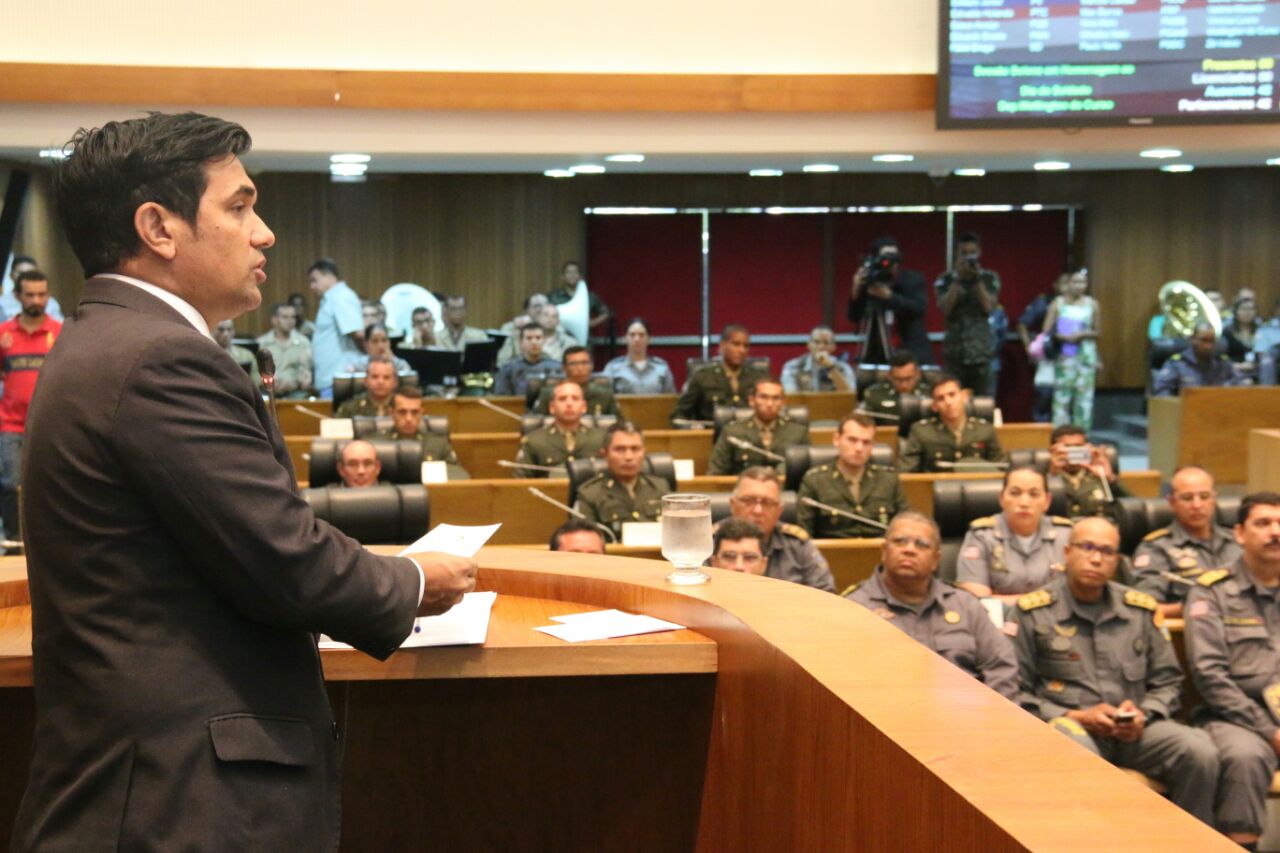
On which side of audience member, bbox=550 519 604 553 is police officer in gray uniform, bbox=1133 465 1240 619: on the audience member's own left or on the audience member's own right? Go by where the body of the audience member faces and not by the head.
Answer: on the audience member's own left

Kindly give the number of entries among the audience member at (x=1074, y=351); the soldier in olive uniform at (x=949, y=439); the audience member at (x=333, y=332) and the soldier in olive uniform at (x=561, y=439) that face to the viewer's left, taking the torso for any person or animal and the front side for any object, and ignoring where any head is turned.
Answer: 1

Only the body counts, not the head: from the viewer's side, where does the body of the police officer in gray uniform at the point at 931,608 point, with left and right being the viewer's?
facing the viewer

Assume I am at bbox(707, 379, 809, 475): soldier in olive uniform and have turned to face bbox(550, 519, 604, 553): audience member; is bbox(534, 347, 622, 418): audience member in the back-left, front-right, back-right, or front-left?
back-right

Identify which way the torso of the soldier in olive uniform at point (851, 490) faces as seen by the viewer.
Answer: toward the camera

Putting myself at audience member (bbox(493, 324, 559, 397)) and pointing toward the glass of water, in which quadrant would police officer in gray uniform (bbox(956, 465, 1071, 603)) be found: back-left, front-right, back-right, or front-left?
front-left

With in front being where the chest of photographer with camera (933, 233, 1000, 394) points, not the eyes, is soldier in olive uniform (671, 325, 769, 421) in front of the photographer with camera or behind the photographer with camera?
in front

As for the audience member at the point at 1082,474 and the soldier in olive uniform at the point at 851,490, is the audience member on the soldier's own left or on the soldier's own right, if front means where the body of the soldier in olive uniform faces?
on the soldier's own left

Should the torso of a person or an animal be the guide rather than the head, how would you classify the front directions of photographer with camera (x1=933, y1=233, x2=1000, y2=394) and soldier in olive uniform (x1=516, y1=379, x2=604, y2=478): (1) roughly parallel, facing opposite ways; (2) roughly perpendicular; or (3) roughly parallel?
roughly parallel

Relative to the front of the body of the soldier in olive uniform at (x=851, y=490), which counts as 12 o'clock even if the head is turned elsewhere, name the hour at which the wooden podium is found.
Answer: The wooden podium is roughly at 12 o'clock from the soldier in olive uniform.

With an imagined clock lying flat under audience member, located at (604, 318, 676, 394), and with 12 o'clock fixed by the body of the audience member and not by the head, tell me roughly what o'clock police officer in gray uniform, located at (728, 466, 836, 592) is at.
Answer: The police officer in gray uniform is roughly at 12 o'clock from the audience member.

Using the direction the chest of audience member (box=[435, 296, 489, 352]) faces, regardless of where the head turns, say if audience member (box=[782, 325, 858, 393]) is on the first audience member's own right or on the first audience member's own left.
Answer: on the first audience member's own left

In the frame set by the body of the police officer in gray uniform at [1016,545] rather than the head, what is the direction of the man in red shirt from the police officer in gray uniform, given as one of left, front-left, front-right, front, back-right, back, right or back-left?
right

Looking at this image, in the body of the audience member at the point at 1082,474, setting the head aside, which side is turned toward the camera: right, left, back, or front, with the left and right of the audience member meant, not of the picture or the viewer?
front

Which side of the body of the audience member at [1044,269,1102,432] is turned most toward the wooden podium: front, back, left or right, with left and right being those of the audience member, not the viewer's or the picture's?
front

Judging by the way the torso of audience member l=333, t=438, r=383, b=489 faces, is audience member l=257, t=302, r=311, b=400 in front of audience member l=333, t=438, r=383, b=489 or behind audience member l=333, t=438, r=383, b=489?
behind

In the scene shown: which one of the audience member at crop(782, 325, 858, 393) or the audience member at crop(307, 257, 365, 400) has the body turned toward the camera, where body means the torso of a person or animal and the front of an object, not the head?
the audience member at crop(782, 325, 858, 393)

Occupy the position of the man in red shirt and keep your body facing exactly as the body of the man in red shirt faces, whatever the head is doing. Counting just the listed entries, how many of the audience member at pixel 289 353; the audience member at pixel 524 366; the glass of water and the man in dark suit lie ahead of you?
2

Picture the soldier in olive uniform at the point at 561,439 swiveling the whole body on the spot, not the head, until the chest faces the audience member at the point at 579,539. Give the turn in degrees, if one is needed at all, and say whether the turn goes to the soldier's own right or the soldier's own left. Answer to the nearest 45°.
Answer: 0° — they already face them
